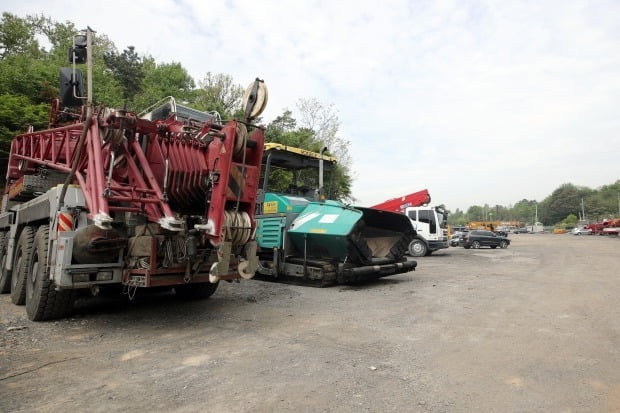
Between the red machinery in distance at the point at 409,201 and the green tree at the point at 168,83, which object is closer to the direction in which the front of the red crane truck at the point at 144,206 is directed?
the green tree

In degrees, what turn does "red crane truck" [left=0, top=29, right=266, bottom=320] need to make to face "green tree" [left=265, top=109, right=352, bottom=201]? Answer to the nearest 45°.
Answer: approximately 90° to its right

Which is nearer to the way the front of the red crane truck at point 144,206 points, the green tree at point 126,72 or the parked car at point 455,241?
the green tree

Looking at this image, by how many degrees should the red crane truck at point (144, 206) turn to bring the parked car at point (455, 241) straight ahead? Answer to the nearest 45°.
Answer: approximately 90° to its right

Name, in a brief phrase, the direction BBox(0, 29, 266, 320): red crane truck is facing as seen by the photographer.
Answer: facing away from the viewer and to the left of the viewer
